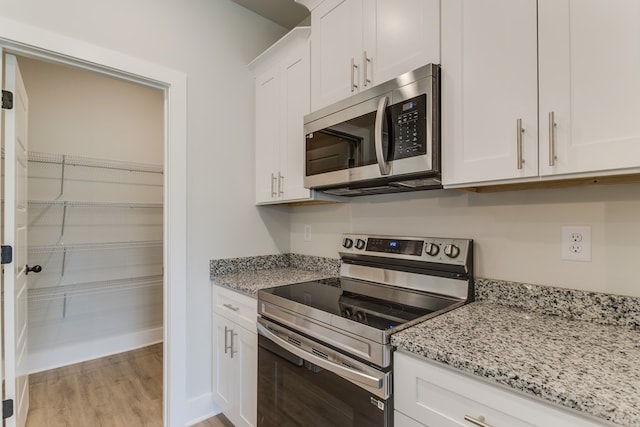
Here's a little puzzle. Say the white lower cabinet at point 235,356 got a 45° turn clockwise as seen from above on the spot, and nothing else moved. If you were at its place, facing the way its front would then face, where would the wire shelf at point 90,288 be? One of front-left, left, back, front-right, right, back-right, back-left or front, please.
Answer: front-right

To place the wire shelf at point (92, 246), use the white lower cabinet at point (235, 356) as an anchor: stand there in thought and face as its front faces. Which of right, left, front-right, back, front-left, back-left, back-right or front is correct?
right

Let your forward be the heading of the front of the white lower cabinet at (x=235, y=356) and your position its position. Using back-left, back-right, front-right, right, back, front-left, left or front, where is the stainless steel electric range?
left

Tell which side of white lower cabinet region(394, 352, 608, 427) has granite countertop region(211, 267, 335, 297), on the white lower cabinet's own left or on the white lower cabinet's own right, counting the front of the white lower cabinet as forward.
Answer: on the white lower cabinet's own right

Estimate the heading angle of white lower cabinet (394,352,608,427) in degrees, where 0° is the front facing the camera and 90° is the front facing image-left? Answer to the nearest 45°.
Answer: approximately 45°

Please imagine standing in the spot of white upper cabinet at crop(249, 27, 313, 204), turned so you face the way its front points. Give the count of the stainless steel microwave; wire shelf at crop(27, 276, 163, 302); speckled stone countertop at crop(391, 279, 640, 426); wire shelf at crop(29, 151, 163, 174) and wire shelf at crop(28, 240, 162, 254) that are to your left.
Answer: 2

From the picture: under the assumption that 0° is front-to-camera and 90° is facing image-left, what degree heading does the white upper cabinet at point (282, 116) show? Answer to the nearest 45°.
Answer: approximately 45°
